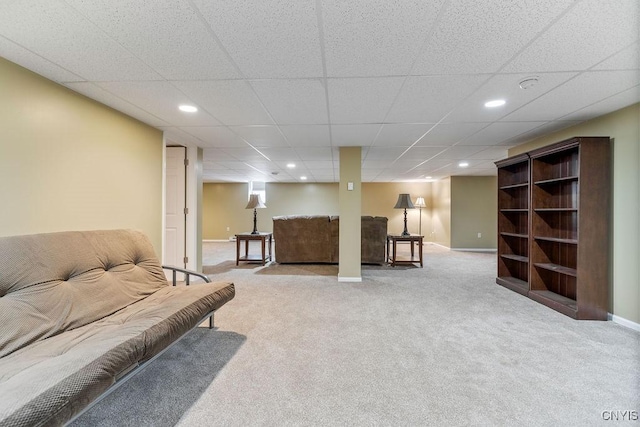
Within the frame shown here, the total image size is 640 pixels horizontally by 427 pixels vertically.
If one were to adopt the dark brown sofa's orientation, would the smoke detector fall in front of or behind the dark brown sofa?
behind

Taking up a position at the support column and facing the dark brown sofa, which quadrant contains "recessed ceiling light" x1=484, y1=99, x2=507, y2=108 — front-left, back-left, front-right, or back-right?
back-right

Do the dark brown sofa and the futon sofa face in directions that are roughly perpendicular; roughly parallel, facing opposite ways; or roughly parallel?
roughly perpendicular

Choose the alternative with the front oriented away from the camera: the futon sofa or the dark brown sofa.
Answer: the dark brown sofa

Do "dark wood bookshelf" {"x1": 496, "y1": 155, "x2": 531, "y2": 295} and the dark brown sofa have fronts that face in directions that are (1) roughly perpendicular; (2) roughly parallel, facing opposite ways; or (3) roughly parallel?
roughly perpendicular

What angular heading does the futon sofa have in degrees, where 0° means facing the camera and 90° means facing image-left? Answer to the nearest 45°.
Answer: approximately 315°

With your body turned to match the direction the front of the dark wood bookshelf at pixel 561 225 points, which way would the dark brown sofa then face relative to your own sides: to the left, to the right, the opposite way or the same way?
to the right

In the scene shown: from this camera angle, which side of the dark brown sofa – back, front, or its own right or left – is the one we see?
back

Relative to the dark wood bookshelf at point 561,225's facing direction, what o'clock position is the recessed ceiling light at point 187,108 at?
The recessed ceiling light is roughly at 12 o'clock from the dark wood bookshelf.
